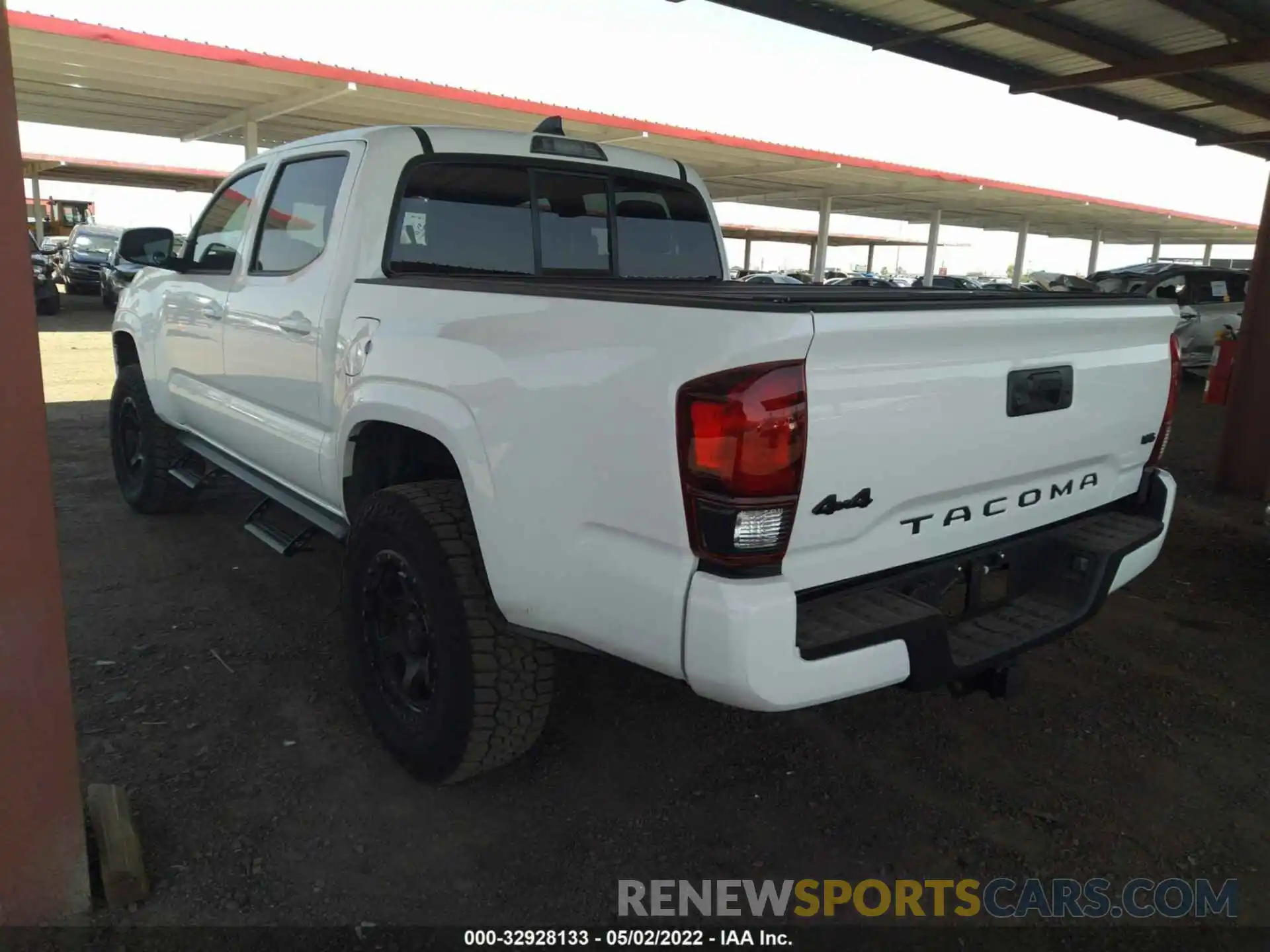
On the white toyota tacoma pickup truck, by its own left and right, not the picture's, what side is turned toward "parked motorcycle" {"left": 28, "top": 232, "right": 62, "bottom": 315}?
front

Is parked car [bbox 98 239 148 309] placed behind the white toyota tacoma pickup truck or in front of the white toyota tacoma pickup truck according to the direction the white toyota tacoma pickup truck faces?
in front

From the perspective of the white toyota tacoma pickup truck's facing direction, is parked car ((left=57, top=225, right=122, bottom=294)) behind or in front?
in front

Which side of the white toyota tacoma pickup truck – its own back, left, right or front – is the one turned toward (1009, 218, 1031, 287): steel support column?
right

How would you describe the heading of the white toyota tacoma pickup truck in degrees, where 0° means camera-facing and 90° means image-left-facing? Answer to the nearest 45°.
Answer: approximately 135°

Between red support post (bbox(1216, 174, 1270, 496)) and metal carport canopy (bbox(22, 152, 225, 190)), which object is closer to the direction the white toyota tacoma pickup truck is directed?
the metal carport canopy

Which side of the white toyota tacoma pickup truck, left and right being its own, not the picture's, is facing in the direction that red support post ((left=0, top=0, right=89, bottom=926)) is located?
left

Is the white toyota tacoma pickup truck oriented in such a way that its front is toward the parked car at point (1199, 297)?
no

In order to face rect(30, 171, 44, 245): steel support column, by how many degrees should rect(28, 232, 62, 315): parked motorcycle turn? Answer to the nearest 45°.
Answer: approximately 135° to its left

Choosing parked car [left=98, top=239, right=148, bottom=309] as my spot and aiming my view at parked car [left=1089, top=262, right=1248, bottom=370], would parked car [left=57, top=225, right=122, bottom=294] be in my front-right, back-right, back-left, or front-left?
back-left
